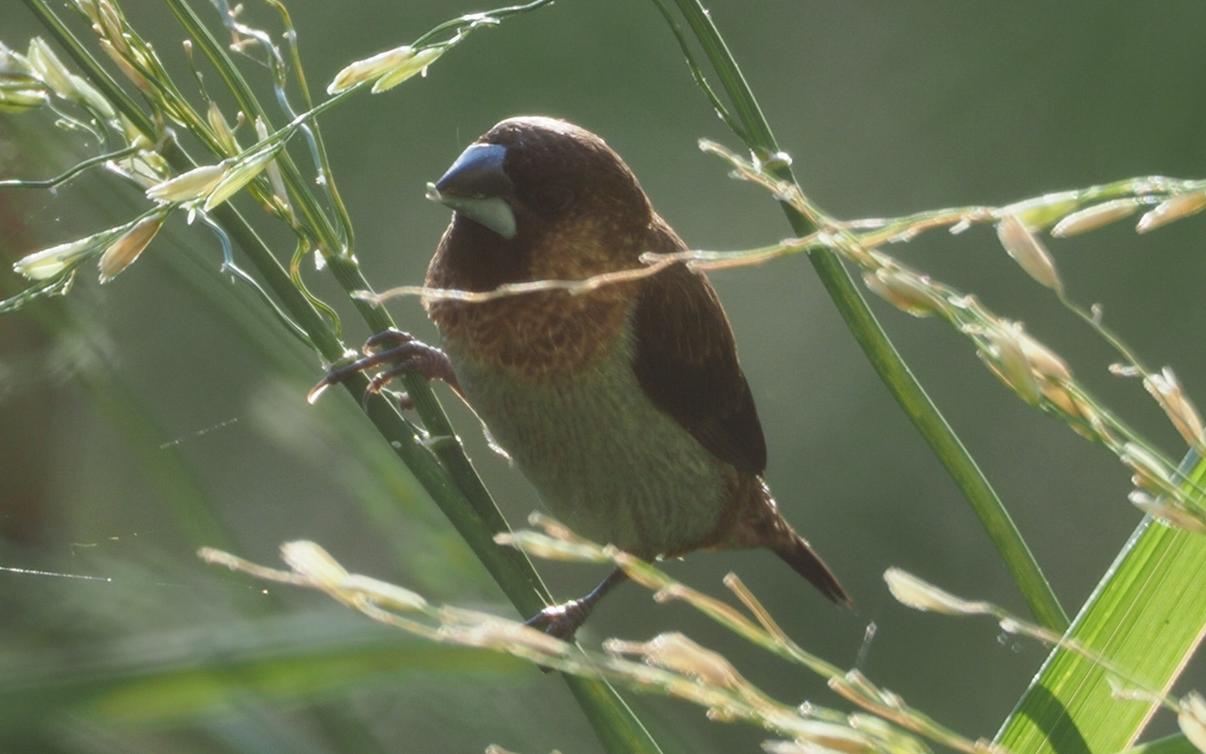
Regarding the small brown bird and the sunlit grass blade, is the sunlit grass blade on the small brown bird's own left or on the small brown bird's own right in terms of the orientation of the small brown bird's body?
on the small brown bird's own left

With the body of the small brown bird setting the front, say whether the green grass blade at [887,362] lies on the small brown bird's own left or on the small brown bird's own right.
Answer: on the small brown bird's own left

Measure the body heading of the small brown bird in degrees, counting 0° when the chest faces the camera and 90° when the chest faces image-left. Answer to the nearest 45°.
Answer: approximately 45°

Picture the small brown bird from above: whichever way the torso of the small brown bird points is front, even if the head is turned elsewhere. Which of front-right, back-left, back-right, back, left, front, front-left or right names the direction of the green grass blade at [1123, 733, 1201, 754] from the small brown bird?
front-left
